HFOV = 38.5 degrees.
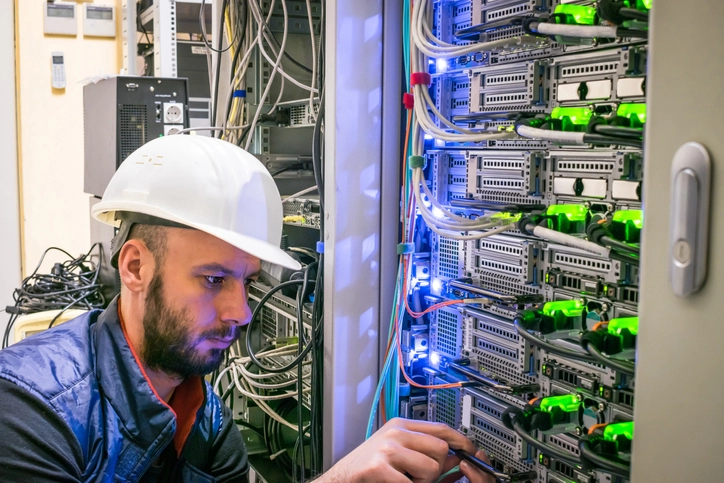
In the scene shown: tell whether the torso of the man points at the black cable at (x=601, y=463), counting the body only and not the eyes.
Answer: yes

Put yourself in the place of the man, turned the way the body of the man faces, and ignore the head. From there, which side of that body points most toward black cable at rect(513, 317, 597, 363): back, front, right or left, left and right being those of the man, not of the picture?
front

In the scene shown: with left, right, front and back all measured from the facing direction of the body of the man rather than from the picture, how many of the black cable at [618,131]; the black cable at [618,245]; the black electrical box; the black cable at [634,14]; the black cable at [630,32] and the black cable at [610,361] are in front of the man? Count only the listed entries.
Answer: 5

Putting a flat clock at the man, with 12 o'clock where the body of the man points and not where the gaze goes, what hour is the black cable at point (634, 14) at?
The black cable is roughly at 12 o'clock from the man.

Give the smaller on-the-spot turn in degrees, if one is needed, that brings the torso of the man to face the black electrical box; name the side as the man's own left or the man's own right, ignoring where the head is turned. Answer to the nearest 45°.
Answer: approximately 135° to the man's own left

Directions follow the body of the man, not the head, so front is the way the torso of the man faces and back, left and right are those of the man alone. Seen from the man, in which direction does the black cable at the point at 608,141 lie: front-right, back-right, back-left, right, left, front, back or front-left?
front

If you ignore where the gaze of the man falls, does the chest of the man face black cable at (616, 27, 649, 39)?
yes

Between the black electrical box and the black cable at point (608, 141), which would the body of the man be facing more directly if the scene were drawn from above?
the black cable

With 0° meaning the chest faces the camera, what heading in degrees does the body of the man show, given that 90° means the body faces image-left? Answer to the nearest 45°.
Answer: approximately 315°

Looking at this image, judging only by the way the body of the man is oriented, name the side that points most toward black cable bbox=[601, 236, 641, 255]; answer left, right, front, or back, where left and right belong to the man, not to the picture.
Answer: front
